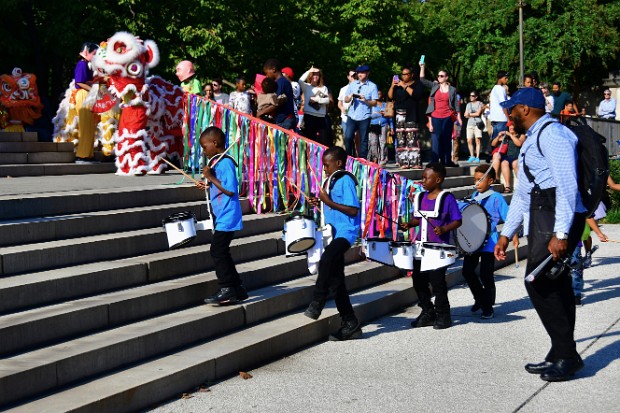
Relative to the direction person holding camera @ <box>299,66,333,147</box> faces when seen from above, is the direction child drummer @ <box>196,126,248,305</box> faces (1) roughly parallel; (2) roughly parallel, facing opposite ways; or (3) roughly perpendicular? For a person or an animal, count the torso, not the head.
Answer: roughly perpendicular

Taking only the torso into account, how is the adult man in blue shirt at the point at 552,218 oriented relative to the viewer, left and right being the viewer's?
facing to the left of the viewer

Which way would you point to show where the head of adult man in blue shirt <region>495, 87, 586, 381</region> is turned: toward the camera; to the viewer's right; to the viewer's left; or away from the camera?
to the viewer's left

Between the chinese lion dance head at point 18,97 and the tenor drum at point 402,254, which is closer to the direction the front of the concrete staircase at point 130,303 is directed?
the tenor drum
